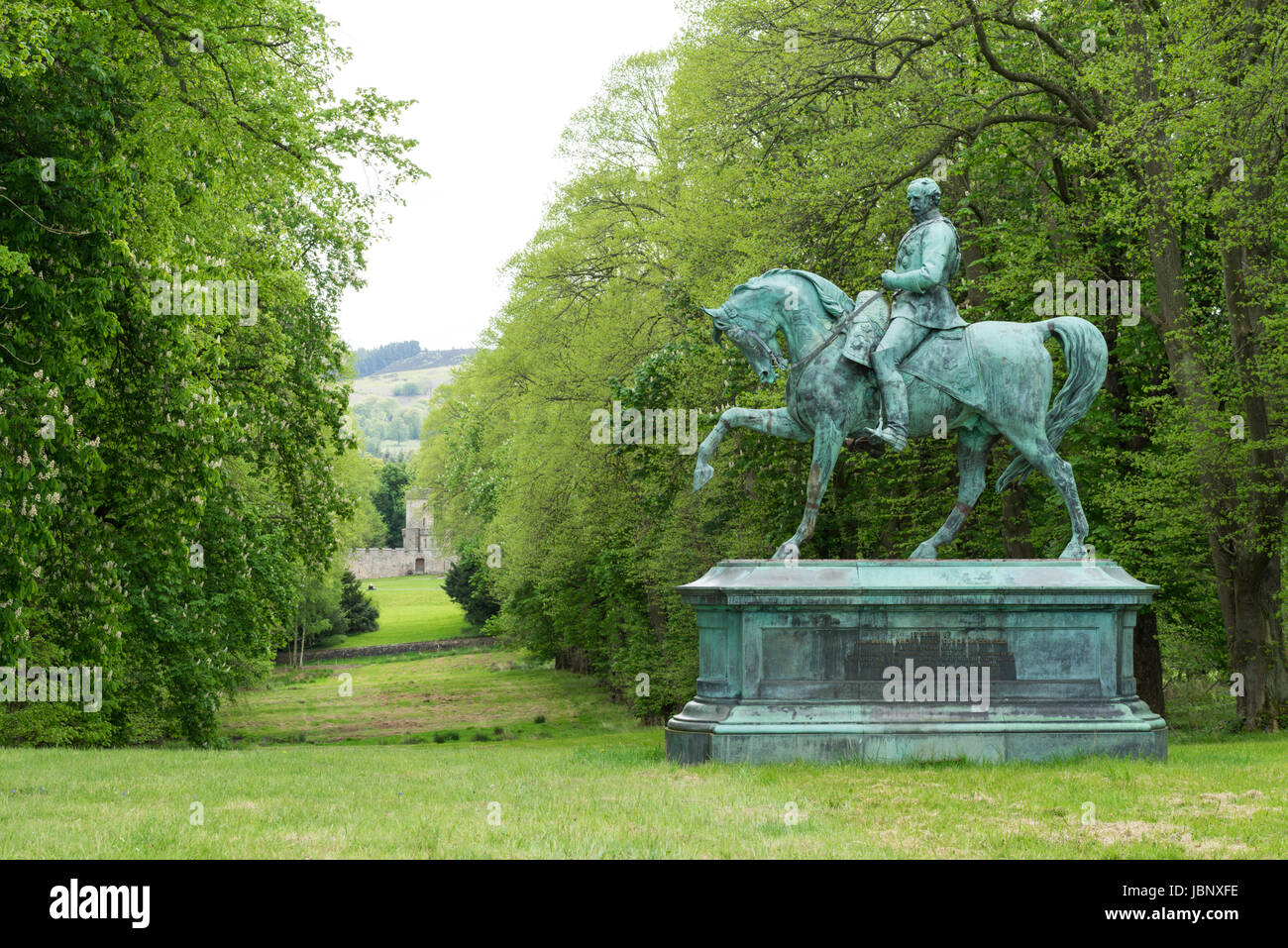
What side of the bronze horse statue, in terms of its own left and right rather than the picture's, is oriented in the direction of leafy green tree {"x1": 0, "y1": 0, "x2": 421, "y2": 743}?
front

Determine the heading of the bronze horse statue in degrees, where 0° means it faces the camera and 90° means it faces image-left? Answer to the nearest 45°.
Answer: approximately 90°
